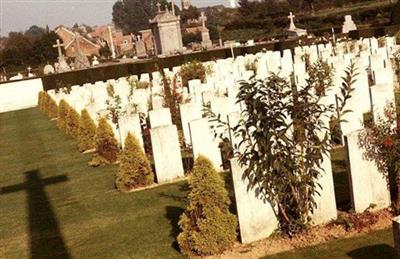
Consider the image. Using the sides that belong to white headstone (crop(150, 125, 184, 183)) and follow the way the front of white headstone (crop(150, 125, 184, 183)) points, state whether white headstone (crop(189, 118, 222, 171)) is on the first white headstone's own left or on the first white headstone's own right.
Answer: on the first white headstone's own left

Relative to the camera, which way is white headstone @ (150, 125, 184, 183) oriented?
toward the camera

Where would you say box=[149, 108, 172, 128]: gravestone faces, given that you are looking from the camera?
facing the viewer

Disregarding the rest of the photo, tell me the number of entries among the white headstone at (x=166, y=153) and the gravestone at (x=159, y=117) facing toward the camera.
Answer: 2

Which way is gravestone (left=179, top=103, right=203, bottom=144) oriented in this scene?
toward the camera

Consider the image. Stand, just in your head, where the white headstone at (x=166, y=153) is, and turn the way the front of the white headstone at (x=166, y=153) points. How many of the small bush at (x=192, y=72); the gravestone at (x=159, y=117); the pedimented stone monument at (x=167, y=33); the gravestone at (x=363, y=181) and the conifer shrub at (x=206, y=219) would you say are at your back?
3

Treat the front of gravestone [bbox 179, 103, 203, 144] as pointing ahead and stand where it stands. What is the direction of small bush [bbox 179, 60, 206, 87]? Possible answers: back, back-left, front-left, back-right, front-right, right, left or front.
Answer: back

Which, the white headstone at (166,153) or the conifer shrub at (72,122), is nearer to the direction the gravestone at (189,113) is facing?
the white headstone

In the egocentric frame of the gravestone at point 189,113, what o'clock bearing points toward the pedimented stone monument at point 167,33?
The pedimented stone monument is roughly at 6 o'clock from the gravestone.

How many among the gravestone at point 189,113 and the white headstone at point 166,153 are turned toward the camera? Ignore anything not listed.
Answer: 2

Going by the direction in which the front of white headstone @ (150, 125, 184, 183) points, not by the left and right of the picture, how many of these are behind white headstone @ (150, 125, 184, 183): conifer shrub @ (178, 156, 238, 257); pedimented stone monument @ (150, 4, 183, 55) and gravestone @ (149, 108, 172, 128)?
2

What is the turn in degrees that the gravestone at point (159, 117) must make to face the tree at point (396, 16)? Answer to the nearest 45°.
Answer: approximately 135° to its left
